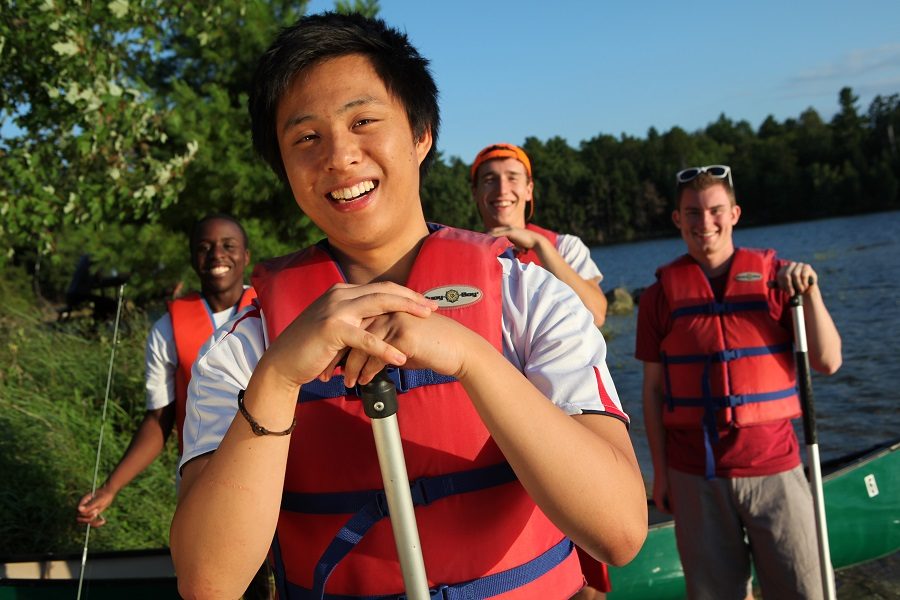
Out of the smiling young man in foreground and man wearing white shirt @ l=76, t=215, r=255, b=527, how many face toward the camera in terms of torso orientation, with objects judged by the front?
2

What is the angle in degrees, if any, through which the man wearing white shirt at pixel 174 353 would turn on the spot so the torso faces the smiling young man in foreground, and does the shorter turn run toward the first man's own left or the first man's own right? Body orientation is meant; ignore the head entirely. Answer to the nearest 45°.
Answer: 0° — they already face them

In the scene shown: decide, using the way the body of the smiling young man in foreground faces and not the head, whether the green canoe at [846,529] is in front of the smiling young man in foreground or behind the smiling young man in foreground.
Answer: behind

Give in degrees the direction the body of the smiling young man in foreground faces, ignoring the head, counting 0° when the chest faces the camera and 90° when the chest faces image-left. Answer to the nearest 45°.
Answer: approximately 0°

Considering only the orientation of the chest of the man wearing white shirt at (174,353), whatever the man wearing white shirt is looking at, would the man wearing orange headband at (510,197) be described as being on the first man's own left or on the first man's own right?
on the first man's own left
